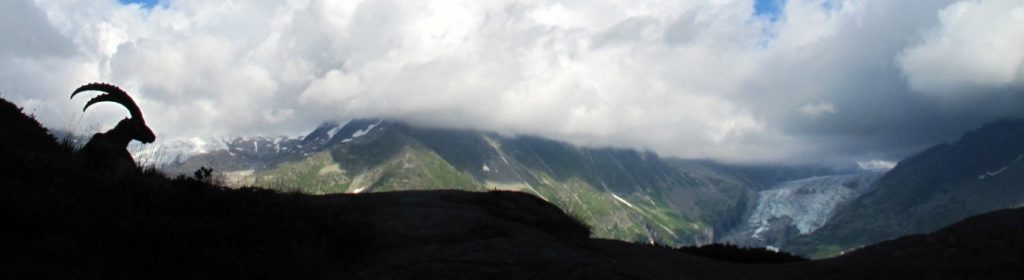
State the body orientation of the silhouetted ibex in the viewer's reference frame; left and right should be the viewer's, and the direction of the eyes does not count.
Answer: facing to the right of the viewer
